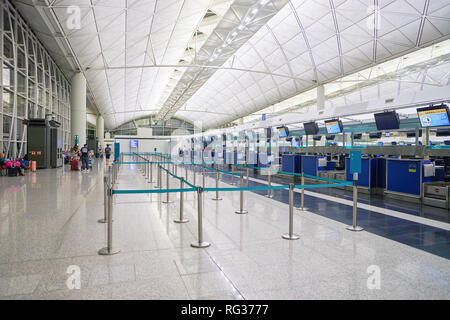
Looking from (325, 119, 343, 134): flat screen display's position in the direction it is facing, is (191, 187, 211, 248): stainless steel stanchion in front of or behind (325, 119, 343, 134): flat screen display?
in front

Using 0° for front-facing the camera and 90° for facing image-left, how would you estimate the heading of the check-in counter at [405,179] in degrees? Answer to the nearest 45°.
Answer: approximately 45°

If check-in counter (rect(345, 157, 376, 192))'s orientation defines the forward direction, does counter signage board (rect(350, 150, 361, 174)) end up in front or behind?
in front

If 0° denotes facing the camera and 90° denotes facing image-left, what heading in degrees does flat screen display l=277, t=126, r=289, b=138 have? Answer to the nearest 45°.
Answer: approximately 45°

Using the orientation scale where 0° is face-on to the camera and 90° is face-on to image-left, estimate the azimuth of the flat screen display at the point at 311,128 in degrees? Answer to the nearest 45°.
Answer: approximately 45°

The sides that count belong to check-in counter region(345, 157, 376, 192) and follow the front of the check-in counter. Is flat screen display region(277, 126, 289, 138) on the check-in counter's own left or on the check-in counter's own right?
on the check-in counter's own right

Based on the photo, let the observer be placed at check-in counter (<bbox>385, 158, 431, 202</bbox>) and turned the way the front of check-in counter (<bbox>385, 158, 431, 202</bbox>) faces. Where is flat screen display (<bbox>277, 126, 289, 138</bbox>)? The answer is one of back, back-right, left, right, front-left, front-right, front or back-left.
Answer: right

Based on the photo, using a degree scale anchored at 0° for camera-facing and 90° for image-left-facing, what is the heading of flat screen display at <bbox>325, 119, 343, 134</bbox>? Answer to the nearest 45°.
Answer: approximately 45°

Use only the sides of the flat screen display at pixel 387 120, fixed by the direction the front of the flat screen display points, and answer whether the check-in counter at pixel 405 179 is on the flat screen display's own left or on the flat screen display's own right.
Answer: on the flat screen display's own left
